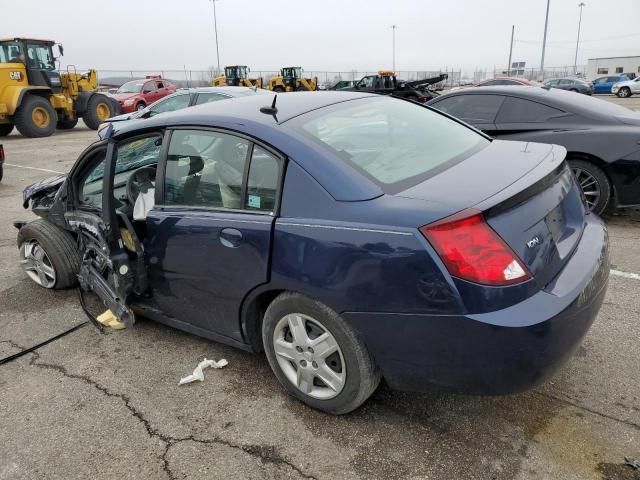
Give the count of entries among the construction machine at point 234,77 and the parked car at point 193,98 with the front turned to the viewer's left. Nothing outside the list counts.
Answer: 1

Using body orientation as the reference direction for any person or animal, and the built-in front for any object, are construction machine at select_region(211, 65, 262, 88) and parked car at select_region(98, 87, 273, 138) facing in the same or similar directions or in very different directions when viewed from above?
very different directions

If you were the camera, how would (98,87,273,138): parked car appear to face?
facing to the left of the viewer

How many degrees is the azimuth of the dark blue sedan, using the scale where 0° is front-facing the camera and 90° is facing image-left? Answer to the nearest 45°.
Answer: approximately 135°

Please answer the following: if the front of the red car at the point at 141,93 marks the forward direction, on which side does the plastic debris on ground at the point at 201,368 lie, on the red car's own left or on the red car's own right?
on the red car's own left
